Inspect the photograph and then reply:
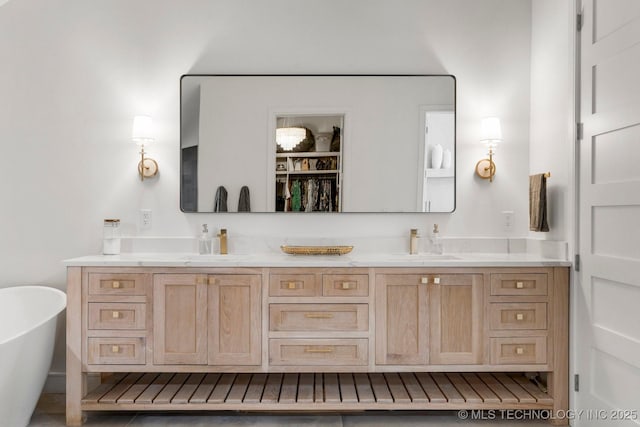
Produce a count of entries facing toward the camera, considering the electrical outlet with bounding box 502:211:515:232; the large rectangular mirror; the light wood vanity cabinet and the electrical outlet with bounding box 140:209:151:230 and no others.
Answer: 4

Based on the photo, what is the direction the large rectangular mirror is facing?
toward the camera

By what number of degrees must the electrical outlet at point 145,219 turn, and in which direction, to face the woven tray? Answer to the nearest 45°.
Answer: approximately 45° to its left

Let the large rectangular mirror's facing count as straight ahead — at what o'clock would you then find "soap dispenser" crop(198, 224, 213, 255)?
The soap dispenser is roughly at 3 o'clock from the large rectangular mirror.

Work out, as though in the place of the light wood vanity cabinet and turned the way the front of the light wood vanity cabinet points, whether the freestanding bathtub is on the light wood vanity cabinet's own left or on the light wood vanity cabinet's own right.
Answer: on the light wood vanity cabinet's own right

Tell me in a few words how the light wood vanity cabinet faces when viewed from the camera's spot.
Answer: facing the viewer

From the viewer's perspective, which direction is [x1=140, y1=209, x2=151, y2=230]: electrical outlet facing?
toward the camera

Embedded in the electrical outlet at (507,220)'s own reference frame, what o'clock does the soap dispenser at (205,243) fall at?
The soap dispenser is roughly at 2 o'clock from the electrical outlet.

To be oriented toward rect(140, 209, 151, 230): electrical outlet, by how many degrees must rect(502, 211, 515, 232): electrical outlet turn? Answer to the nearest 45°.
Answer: approximately 45° to its right

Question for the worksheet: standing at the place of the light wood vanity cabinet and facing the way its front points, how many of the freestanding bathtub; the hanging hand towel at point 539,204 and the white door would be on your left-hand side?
2

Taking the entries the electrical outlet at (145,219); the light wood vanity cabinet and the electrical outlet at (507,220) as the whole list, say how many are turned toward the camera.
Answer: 3
